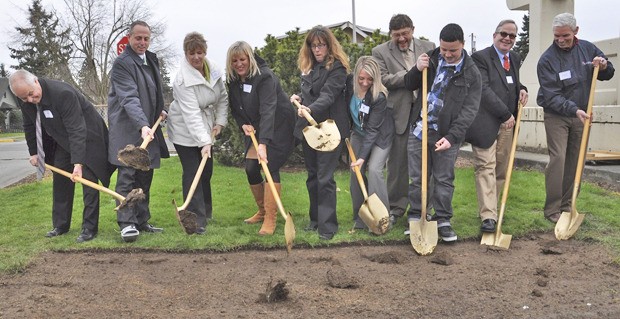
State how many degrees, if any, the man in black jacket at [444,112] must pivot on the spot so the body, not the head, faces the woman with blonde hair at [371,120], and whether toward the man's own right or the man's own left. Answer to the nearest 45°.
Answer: approximately 45° to the man's own right

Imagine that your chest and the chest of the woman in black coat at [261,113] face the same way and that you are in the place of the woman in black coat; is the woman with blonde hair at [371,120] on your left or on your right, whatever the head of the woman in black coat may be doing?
on your left

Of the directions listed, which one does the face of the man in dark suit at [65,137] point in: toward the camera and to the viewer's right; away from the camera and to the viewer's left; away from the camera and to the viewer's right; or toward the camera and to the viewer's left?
toward the camera and to the viewer's right

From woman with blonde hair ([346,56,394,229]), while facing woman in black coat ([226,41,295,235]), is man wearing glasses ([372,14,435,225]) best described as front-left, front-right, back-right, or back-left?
back-right

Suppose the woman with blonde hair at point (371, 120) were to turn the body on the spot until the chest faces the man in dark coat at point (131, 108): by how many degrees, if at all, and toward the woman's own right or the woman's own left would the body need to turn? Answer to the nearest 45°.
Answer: approximately 45° to the woman's own right

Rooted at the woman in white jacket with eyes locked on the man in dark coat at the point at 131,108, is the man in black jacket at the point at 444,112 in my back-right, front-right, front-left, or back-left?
back-left

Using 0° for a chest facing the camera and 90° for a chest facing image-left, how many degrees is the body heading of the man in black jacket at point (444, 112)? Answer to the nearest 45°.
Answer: approximately 45°

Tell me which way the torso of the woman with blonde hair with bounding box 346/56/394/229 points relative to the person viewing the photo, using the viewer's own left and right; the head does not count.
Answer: facing the viewer and to the left of the viewer

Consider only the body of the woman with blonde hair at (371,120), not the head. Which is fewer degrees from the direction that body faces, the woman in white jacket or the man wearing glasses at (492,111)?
the woman in white jacket

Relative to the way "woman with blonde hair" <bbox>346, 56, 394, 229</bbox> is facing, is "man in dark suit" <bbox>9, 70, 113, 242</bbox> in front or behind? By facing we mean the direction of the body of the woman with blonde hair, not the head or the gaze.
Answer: in front
